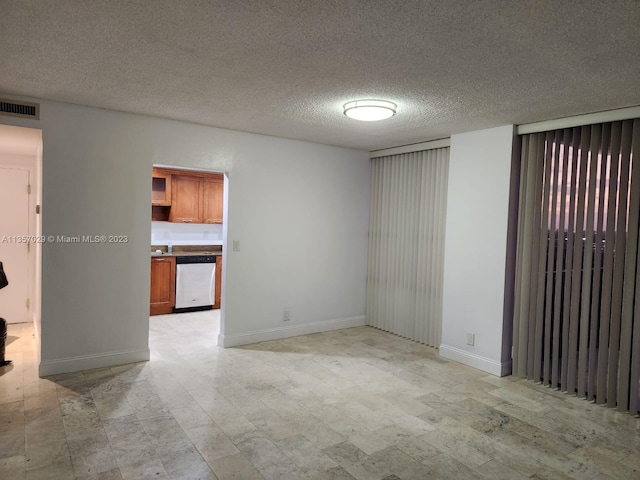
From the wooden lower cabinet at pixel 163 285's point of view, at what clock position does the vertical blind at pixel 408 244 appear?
The vertical blind is roughly at 10 o'clock from the wooden lower cabinet.

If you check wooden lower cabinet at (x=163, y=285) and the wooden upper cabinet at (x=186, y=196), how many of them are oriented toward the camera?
2

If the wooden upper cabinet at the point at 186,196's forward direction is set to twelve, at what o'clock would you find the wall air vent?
The wall air vent is roughly at 1 o'clock from the wooden upper cabinet.

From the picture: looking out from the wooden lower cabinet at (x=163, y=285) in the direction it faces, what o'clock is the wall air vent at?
The wall air vent is roughly at 1 o'clock from the wooden lower cabinet.

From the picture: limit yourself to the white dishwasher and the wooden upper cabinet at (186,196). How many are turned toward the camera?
2

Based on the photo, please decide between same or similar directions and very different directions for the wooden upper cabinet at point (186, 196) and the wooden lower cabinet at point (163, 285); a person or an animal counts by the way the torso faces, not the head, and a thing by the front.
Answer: same or similar directions

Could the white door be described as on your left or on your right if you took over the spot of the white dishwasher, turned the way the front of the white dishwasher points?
on your right

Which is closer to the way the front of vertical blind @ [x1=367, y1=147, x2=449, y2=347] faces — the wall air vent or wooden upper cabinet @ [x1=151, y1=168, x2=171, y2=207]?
the wall air vent

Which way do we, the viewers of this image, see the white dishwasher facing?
facing the viewer

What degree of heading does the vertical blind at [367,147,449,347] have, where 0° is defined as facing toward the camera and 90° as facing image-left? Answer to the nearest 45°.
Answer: approximately 45°

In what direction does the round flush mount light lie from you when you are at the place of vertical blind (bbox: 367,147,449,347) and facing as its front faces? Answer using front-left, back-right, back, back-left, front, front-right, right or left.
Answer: front-left

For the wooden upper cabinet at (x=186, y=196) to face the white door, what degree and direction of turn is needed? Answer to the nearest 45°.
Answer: approximately 90° to its right

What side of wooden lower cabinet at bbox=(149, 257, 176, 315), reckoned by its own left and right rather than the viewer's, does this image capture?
front
